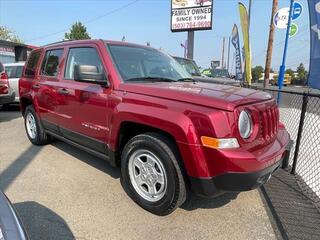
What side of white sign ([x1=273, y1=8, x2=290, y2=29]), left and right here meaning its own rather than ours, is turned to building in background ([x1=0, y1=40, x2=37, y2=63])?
right

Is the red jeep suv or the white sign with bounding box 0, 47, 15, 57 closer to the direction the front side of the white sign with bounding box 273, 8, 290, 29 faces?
the red jeep suv

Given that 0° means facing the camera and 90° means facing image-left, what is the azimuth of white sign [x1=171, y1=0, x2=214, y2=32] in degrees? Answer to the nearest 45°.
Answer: approximately 0°

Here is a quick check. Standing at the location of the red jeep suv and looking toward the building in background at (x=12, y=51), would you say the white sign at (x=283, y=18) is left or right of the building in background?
right

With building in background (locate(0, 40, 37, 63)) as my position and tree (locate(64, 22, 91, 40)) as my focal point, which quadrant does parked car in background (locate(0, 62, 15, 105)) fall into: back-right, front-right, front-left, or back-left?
back-right

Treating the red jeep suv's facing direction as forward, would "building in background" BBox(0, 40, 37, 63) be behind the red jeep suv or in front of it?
behind

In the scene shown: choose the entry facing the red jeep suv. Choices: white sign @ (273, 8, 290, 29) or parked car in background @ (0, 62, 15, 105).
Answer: the white sign

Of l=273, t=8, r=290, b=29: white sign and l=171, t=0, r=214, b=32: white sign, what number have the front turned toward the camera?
2

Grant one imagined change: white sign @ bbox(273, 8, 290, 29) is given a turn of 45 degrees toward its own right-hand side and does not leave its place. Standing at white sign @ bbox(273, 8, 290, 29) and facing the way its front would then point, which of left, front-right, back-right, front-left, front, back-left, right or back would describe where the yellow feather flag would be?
right
